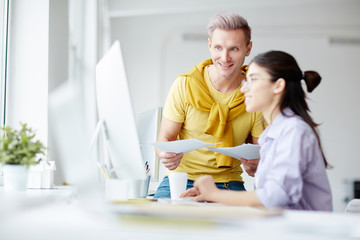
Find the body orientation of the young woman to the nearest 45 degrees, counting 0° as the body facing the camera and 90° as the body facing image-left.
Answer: approximately 90°

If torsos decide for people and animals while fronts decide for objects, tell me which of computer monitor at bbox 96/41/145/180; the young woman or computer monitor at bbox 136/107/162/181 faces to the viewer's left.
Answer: the young woman

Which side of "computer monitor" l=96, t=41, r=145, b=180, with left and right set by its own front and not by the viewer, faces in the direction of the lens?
right

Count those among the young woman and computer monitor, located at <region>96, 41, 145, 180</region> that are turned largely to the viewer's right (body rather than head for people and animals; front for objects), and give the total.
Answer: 1

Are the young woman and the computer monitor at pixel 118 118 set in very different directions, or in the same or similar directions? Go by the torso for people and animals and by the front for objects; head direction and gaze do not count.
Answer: very different directions

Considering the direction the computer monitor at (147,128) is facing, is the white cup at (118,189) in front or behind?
behind

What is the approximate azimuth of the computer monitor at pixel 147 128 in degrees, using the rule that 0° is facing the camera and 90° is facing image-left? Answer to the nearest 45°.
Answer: approximately 225°

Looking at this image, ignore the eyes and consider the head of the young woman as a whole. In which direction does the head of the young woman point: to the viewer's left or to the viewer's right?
to the viewer's left
